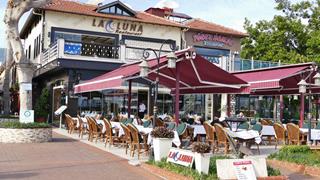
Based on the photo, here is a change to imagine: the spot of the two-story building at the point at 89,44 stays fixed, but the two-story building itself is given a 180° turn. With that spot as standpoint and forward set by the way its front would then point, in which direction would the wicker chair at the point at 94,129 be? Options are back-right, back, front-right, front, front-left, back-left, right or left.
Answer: back-left

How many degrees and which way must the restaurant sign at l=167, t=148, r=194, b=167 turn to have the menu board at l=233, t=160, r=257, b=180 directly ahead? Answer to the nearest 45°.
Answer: approximately 45° to its left

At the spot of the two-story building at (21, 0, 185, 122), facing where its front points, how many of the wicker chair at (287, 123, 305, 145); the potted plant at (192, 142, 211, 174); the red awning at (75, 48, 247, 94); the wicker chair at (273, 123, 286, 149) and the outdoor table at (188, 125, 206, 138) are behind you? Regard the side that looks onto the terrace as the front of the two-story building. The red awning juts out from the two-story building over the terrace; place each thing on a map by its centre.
0

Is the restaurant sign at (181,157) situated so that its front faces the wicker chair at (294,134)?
no

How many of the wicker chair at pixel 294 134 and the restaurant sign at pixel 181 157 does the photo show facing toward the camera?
1

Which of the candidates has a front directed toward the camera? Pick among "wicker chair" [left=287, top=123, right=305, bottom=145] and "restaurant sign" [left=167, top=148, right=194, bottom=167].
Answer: the restaurant sign

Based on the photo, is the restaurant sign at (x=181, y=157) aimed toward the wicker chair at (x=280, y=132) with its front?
no

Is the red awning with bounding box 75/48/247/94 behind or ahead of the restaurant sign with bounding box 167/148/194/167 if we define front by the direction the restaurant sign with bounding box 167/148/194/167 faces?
behind

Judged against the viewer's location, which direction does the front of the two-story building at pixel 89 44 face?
facing the viewer and to the right of the viewer

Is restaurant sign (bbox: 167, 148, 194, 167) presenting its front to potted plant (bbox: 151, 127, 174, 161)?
no

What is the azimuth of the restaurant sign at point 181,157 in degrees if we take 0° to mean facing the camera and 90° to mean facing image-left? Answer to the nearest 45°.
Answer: approximately 0°
